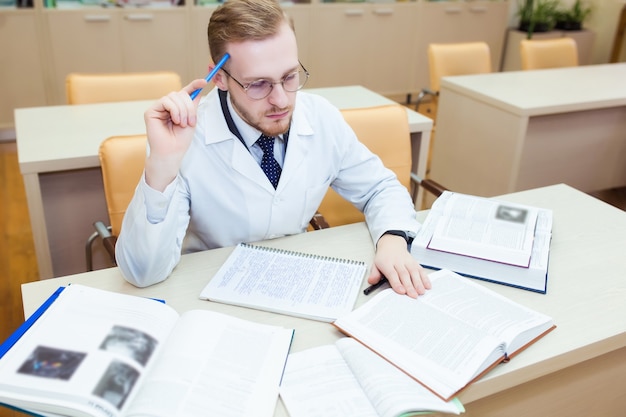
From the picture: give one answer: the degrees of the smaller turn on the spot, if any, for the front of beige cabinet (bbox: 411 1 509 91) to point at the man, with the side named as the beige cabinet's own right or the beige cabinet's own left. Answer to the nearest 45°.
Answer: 0° — it already faces them

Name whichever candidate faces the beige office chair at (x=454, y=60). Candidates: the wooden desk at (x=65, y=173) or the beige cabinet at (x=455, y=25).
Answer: the beige cabinet

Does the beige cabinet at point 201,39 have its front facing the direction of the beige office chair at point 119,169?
yes

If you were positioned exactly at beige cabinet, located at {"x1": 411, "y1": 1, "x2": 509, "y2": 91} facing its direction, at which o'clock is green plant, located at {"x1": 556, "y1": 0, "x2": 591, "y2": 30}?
The green plant is roughly at 8 o'clock from the beige cabinet.

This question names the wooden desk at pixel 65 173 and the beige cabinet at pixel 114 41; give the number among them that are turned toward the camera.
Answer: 2

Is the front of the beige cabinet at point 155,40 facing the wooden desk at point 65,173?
yes

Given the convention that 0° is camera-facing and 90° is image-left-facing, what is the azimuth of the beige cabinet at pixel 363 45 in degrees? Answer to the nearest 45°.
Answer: approximately 0°

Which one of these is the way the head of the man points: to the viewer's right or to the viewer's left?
to the viewer's right

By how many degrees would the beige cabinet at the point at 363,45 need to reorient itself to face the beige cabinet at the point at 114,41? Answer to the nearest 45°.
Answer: approximately 45° to its right
